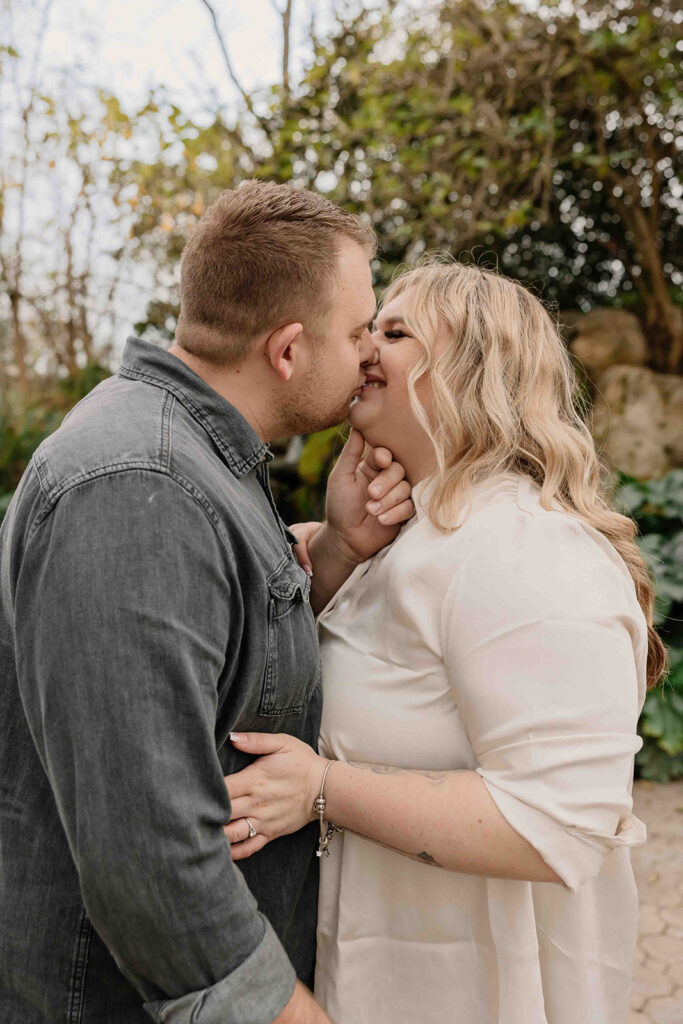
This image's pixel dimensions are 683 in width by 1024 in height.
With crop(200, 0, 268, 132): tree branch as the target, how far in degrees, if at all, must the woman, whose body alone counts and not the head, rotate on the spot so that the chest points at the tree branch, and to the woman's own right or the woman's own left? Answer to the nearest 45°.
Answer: approximately 90° to the woman's own right

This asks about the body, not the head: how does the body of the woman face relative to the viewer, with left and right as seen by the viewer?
facing to the left of the viewer

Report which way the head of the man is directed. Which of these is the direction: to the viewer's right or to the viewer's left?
to the viewer's right

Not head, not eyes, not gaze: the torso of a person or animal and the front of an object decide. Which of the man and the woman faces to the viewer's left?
the woman

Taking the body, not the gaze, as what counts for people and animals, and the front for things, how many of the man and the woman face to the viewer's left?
1

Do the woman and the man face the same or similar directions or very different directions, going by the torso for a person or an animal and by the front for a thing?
very different directions

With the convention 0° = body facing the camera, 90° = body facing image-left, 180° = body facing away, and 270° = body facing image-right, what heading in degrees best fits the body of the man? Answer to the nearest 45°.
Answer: approximately 270°

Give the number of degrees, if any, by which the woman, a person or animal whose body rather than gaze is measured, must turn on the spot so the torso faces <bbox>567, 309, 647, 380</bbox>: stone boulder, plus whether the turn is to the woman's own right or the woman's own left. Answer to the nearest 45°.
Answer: approximately 90° to the woman's own right
